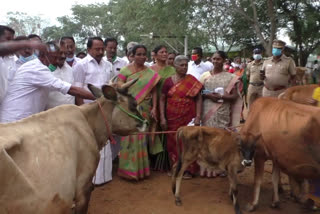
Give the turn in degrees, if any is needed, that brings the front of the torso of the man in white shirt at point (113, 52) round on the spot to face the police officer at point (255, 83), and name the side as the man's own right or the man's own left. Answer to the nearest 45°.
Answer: approximately 135° to the man's own left

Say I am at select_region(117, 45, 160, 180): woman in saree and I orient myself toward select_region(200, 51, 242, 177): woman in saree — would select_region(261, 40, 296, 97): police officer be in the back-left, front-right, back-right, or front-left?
front-left

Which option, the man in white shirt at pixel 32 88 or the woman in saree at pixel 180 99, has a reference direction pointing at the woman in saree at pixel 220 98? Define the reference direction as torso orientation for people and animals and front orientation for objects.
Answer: the man in white shirt

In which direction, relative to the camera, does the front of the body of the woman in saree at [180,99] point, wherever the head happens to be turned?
toward the camera

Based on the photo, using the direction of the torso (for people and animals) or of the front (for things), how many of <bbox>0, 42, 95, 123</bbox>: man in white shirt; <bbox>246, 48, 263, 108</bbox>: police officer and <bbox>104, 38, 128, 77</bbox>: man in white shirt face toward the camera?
2

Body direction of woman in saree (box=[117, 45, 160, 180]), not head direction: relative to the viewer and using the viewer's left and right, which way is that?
facing the viewer

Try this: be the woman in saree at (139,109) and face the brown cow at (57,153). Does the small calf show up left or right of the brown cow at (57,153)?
left

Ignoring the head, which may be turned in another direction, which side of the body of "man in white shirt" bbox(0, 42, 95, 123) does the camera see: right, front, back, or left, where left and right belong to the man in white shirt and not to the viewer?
right

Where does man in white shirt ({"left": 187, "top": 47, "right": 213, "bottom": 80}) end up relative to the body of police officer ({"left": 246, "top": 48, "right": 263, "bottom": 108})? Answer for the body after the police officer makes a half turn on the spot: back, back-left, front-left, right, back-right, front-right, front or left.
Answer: back-left

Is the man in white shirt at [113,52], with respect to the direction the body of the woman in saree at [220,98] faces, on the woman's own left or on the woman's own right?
on the woman's own right

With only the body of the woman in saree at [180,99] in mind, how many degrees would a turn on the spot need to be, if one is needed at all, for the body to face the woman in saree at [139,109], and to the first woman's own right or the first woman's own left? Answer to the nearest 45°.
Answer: approximately 90° to the first woman's own right
